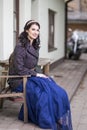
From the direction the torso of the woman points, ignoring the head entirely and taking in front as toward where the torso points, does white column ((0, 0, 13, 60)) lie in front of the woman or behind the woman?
behind

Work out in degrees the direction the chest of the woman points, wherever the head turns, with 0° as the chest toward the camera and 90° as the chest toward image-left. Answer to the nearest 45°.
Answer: approximately 315°
